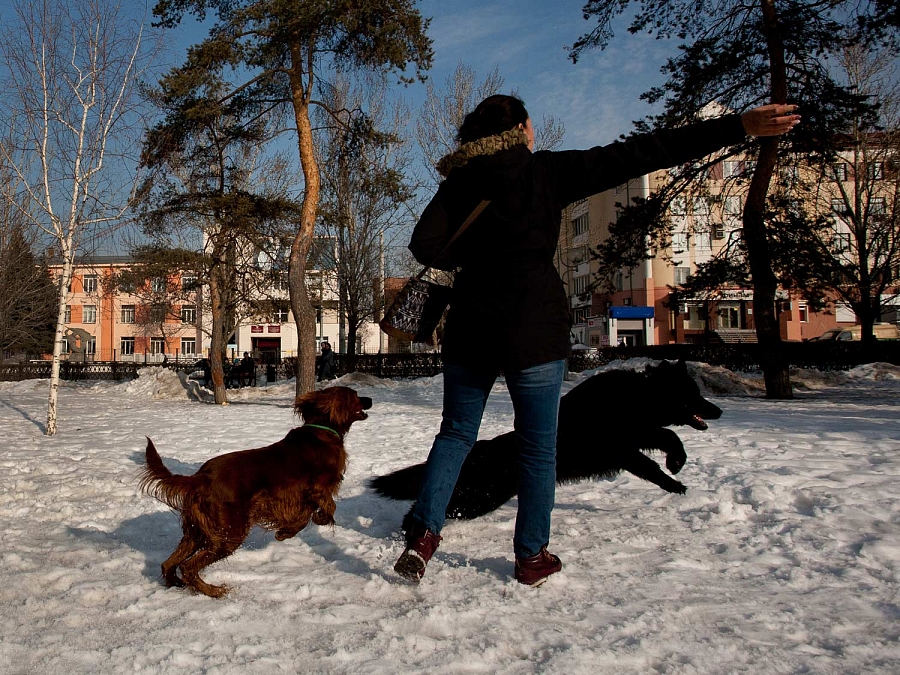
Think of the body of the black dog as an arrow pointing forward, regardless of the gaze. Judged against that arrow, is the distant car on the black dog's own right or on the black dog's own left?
on the black dog's own left

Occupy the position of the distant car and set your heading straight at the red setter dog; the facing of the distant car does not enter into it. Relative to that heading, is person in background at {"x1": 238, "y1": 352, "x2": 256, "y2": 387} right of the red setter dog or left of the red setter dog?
right

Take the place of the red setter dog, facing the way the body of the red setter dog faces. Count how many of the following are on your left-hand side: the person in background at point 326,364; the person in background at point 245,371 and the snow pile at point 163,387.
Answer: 3

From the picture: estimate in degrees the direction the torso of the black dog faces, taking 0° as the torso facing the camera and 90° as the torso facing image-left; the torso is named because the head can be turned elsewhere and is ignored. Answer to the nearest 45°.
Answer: approximately 270°

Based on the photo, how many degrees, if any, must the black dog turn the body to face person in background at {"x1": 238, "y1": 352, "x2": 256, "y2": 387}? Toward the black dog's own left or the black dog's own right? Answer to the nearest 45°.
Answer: approximately 135° to the black dog's own left

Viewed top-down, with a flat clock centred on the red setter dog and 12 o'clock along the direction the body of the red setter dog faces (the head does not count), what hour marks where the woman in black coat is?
The woman in black coat is roughly at 1 o'clock from the red setter dog.

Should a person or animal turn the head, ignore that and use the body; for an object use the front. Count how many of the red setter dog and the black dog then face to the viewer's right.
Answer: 2

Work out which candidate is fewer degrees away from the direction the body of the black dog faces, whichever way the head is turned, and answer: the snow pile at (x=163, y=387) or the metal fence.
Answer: the metal fence

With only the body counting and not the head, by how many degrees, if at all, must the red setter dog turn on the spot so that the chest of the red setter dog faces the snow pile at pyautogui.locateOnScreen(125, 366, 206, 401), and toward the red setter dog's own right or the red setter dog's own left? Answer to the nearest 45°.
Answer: approximately 90° to the red setter dog's own left

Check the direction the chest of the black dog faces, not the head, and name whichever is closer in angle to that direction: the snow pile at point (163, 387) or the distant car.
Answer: the distant car

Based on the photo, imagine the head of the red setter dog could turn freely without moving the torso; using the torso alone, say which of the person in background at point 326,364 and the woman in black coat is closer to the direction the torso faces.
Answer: the woman in black coat

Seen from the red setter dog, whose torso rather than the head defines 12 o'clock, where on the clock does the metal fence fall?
The metal fence is roughly at 10 o'clock from the red setter dog.

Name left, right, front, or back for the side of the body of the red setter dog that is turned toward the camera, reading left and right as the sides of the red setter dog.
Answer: right

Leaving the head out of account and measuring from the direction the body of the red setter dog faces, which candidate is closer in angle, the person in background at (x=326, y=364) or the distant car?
the distant car
